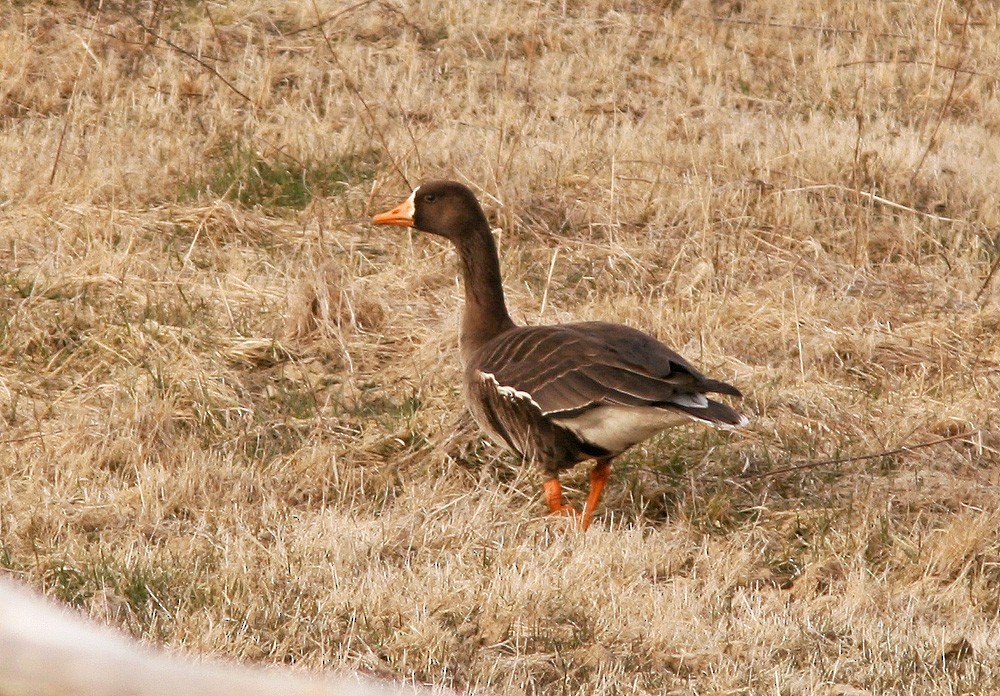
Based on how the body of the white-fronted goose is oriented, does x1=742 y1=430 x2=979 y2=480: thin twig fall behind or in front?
behind

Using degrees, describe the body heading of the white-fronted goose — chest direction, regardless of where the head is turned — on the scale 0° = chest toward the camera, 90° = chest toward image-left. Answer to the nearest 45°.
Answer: approximately 90°

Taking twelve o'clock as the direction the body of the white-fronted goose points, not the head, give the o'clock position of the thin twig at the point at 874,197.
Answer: The thin twig is roughly at 4 o'clock from the white-fronted goose.

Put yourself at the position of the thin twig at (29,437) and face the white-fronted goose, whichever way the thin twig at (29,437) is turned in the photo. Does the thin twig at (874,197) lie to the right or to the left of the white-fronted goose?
left

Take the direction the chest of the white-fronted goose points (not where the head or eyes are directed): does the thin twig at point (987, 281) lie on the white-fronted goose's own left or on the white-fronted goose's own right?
on the white-fronted goose's own right

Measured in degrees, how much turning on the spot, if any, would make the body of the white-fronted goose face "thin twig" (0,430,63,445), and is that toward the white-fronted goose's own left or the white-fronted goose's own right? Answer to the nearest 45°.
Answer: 0° — it already faces it
